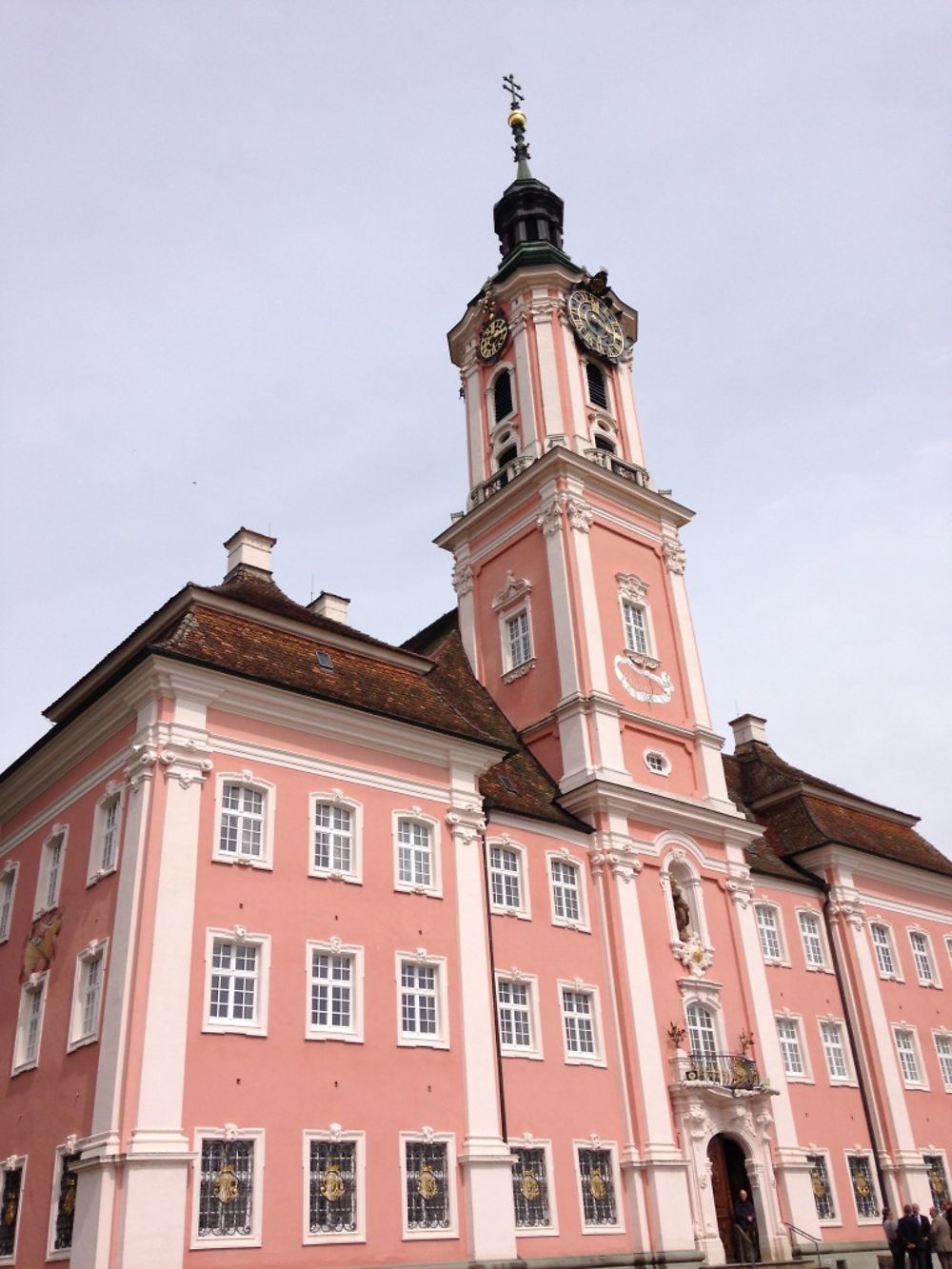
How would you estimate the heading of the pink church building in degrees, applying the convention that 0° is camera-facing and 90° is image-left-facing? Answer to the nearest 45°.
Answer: approximately 315°
